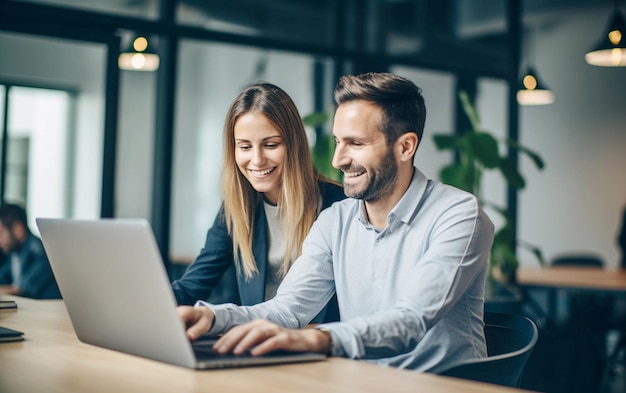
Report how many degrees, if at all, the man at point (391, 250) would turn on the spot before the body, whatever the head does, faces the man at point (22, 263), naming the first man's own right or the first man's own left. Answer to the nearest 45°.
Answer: approximately 90° to the first man's own right

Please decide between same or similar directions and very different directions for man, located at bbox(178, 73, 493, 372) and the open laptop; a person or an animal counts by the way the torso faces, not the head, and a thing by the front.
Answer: very different directions

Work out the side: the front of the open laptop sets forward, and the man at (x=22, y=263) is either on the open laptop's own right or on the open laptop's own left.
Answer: on the open laptop's own left

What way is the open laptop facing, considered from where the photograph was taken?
facing away from the viewer and to the right of the viewer

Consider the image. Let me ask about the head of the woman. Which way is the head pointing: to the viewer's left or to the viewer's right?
to the viewer's left

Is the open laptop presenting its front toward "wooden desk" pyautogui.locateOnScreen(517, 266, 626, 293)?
yes

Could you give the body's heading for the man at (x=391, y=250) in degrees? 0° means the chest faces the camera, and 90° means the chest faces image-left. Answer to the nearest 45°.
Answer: approximately 45°

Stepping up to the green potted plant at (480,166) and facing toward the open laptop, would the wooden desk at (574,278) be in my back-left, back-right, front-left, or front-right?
back-left

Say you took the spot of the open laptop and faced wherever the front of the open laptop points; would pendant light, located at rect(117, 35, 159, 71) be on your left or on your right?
on your left
